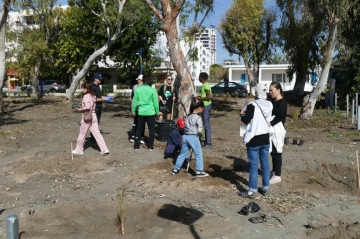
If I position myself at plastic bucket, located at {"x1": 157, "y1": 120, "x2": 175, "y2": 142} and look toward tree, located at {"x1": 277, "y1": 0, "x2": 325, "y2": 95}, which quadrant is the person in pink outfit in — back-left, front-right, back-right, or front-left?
back-left

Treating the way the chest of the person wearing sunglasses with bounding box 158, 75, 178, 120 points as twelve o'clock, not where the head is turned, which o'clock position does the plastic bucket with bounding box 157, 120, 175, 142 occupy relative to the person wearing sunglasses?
The plastic bucket is roughly at 12 o'clock from the person wearing sunglasses.

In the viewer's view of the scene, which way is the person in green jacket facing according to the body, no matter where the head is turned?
away from the camera

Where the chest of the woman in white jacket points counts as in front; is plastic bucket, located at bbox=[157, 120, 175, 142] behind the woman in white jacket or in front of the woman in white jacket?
in front

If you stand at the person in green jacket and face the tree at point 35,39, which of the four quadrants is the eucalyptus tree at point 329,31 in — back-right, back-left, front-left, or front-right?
front-right

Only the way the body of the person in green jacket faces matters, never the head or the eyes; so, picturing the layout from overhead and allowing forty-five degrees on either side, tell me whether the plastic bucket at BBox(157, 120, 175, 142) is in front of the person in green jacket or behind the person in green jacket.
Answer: in front

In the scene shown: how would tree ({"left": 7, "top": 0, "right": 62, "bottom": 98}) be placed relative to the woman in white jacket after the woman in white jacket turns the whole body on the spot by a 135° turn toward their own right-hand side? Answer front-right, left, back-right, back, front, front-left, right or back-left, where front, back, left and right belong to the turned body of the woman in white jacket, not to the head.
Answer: back-left

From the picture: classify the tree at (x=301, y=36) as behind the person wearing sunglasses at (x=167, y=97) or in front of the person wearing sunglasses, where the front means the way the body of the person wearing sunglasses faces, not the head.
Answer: behind

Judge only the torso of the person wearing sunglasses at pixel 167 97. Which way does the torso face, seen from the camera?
toward the camera

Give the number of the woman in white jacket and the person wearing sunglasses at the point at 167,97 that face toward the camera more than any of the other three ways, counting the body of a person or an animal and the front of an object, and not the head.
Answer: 1

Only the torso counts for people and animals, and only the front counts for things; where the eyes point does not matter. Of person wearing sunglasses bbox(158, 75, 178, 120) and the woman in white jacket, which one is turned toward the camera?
the person wearing sunglasses
